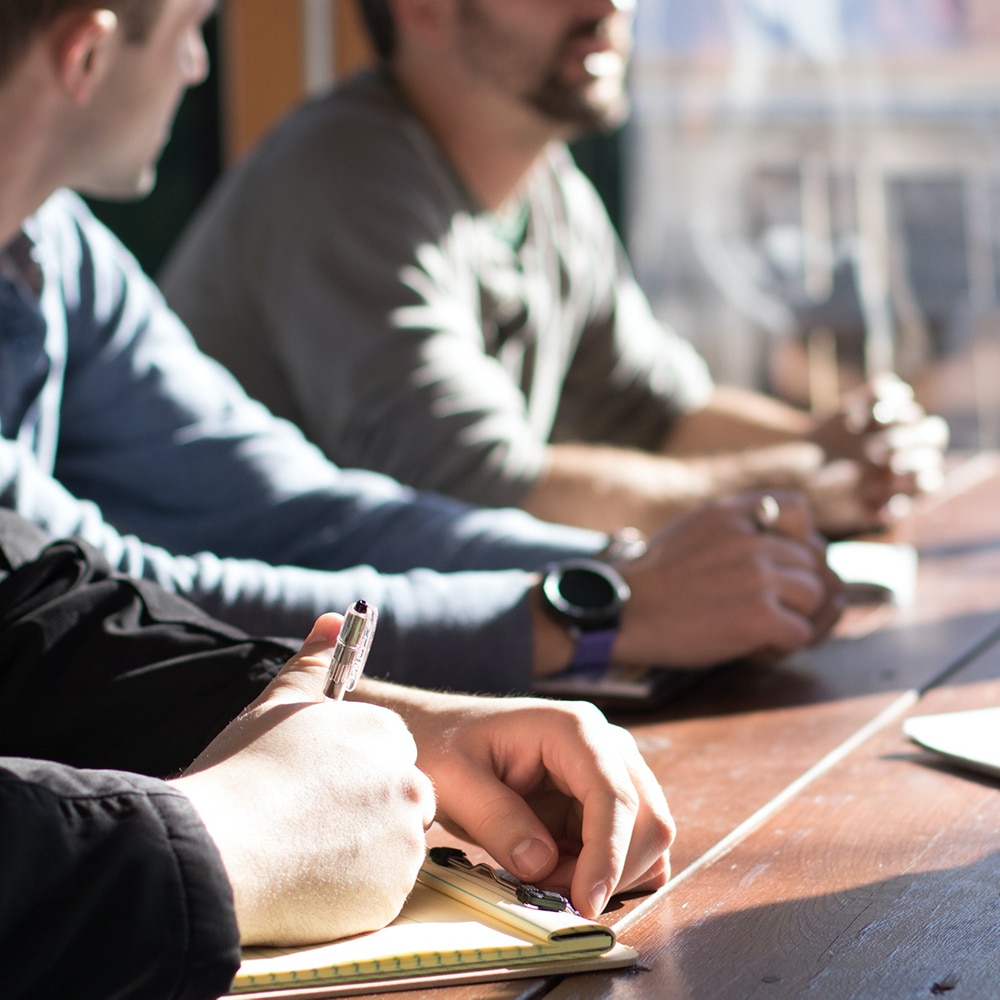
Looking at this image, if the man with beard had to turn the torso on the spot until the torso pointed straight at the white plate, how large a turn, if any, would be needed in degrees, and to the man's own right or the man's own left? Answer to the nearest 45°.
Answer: approximately 45° to the man's own right

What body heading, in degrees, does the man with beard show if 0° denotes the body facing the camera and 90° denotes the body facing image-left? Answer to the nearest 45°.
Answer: approximately 315°

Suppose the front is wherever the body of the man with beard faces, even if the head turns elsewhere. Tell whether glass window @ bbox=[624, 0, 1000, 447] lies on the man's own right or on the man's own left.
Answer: on the man's own left
